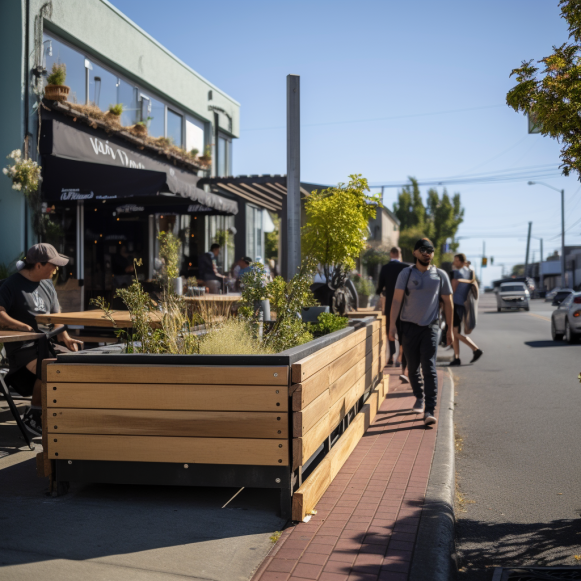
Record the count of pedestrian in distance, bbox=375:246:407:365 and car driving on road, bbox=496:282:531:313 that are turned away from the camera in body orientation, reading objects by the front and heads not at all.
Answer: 1

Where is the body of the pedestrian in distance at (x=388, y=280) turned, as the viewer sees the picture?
away from the camera

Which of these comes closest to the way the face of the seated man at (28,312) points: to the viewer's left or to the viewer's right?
to the viewer's right

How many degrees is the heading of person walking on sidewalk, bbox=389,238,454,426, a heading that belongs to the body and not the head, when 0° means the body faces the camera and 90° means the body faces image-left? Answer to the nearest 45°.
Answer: approximately 0°

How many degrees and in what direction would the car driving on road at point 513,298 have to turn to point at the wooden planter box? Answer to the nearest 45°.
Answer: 0° — it already faces it

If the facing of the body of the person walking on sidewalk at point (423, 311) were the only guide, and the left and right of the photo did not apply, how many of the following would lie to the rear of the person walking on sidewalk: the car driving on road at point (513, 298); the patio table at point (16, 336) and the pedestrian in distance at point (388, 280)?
2

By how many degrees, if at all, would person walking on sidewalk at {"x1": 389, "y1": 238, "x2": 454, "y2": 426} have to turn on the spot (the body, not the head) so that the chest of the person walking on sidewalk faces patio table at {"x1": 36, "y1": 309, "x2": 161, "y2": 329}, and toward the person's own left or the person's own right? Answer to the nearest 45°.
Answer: approximately 90° to the person's own right

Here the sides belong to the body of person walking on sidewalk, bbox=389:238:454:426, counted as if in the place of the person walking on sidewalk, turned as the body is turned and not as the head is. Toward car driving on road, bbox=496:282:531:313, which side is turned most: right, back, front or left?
back
